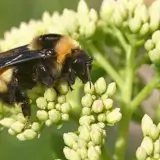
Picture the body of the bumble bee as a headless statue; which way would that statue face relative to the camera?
to the viewer's right
